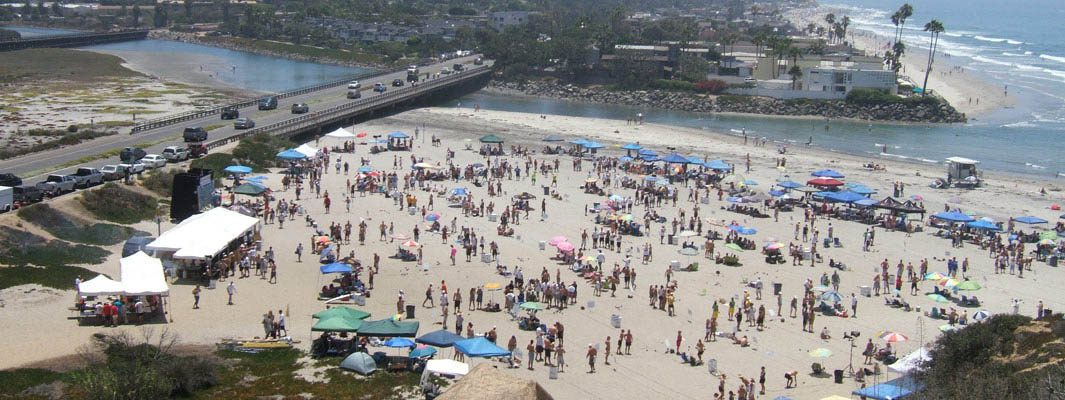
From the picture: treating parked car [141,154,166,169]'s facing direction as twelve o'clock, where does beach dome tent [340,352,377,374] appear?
The beach dome tent is roughly at 4 o'clock from the parked car.

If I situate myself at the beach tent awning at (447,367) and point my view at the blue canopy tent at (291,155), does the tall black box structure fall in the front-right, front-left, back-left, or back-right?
front-left

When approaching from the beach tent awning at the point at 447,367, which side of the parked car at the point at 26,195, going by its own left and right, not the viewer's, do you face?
right

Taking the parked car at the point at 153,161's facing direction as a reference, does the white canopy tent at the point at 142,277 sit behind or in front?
behind

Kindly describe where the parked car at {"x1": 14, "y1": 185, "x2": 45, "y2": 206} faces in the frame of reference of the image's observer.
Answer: facing away from the viewer and to the right of the viewer

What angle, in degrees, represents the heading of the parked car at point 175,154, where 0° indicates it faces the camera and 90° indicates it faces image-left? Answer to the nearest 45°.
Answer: approximately 225°

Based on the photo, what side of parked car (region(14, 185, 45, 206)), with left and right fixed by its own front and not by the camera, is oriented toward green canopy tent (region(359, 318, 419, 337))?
right

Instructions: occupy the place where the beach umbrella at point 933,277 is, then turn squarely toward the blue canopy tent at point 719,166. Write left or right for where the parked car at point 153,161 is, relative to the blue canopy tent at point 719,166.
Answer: left

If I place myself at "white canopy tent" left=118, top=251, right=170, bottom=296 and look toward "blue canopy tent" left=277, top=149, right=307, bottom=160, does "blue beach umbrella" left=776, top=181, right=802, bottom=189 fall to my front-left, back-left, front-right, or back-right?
front-right

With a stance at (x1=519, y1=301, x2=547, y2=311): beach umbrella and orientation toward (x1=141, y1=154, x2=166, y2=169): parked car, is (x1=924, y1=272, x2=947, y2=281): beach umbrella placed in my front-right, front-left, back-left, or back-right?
back-right
